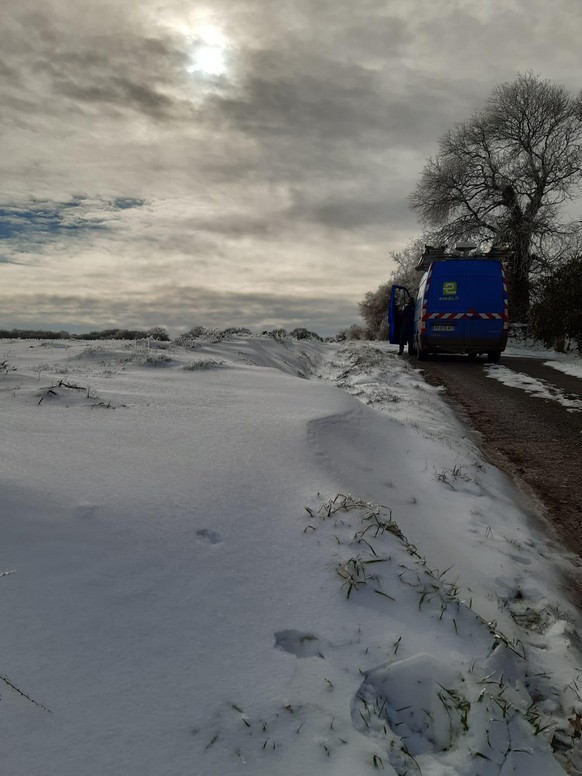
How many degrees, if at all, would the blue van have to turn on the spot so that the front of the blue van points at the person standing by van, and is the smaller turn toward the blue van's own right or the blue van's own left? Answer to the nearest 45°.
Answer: approximately 45° to the blue van's own left

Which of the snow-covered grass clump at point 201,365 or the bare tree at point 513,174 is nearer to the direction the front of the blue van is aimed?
the bare tree

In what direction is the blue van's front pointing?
away from the camera

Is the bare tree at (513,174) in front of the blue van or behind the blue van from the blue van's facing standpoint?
in front

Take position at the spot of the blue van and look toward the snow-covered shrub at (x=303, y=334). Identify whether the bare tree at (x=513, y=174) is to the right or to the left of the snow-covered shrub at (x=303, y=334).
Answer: right

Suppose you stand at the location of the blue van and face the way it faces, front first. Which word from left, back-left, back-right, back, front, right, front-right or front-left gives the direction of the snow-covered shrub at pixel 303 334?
front-left
